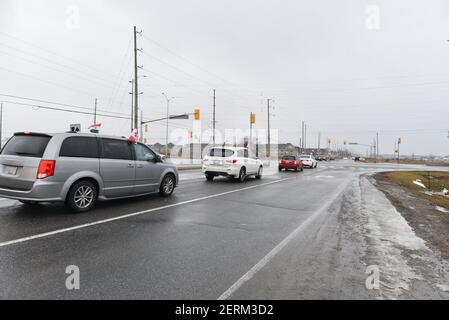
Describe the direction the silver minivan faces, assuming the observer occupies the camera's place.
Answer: facing away from the viewer and to the right of the viewer

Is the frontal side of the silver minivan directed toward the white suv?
yes

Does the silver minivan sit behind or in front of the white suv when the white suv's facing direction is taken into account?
behind

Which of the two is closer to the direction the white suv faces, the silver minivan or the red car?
the red car

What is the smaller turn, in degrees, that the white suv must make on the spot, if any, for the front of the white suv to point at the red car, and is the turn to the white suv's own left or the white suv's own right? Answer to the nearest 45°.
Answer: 0° — it already faces it

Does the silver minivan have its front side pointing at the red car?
yes

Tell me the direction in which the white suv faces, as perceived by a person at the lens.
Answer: facing away from the viewer and to the right of the viewer
